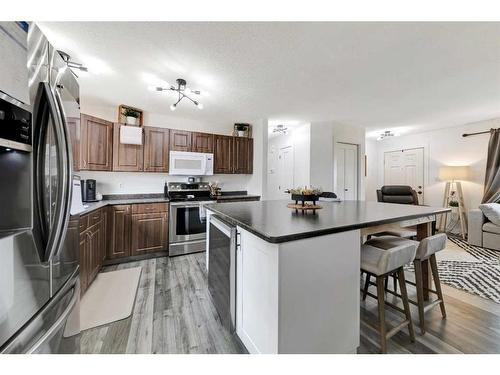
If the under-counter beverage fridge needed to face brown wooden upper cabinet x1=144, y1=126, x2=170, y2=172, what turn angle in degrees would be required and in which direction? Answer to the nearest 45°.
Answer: approximately 45° to its right

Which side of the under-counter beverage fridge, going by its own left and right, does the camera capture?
left

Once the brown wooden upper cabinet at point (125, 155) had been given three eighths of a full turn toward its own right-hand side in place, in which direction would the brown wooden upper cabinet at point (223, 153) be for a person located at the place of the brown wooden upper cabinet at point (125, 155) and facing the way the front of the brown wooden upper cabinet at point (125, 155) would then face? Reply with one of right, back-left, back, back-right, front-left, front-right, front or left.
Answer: back-right

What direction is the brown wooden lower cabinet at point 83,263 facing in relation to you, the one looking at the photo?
facing to the right of the viewer

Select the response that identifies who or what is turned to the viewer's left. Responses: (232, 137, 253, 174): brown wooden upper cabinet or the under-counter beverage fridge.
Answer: the under-counter beverage fridge

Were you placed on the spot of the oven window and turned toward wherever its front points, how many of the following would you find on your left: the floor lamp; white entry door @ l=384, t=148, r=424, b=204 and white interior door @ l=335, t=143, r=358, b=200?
3

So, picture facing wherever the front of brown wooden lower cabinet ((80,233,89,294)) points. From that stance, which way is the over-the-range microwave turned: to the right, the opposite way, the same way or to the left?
to the right

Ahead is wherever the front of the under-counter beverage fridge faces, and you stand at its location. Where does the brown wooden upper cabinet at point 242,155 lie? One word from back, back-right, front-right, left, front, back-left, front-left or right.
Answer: right
